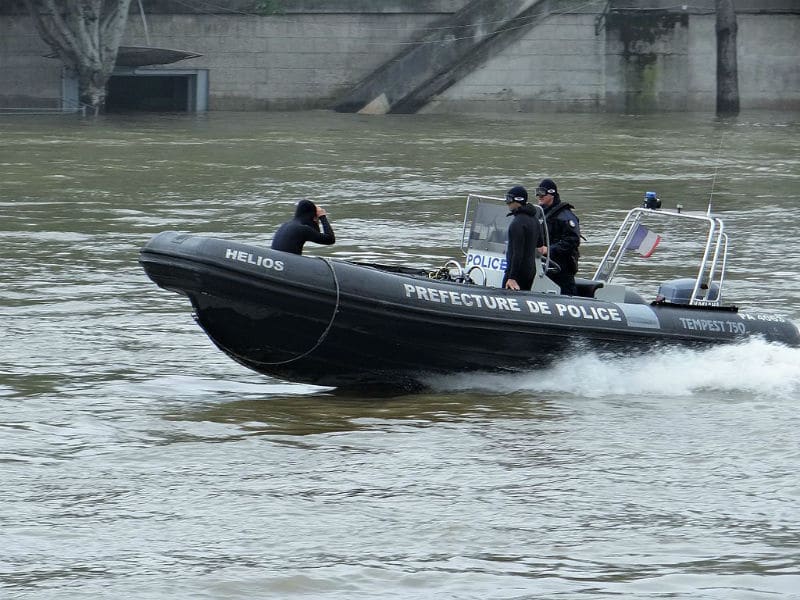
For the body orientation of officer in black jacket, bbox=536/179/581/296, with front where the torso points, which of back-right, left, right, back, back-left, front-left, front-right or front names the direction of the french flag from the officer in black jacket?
back-right

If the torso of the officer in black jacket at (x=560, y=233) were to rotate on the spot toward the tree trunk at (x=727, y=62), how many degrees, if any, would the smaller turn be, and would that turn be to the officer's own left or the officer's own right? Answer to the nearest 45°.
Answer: approximately 90° to the officer's own right

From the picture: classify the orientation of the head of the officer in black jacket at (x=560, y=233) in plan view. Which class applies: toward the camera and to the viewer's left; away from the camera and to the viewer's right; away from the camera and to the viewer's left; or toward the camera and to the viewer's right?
toward the camera and to the viewer's left

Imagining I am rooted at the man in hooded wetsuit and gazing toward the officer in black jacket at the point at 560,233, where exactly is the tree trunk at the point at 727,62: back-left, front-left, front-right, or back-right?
front-left

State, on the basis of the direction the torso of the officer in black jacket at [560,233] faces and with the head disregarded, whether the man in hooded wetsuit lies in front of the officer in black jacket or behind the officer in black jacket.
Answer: in front

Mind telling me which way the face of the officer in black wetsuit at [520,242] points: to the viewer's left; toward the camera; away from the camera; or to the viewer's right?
to the viewer's left

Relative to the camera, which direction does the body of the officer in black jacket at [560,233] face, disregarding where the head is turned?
to the viewer's left
